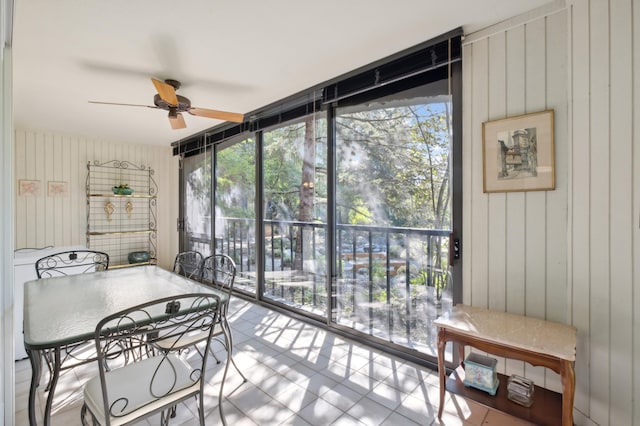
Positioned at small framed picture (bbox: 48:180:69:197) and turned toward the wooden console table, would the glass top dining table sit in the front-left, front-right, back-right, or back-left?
front-right

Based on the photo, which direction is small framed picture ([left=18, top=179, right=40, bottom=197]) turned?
toward the camera

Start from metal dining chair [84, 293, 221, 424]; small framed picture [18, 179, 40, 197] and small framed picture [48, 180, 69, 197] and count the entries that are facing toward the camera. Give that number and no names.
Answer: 2

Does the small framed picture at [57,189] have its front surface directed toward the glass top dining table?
yes

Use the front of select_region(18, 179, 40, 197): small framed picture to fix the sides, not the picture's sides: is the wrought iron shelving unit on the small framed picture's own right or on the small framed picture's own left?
on the small framed picture's own left

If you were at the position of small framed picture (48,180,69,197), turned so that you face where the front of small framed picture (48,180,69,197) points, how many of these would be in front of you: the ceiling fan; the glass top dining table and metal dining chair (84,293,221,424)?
3

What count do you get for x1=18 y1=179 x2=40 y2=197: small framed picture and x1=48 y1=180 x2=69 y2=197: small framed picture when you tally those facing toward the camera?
2

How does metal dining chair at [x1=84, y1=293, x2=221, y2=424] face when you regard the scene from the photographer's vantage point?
facing away from the viewer and to the left of the viewer

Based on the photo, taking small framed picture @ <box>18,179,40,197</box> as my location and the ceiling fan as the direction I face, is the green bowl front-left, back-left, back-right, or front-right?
front-left

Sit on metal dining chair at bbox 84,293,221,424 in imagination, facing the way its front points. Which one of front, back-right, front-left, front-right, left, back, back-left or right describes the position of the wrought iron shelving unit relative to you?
front-right

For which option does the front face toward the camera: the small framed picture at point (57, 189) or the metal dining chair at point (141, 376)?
the small framed picture

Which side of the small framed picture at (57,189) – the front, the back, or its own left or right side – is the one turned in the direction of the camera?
front
